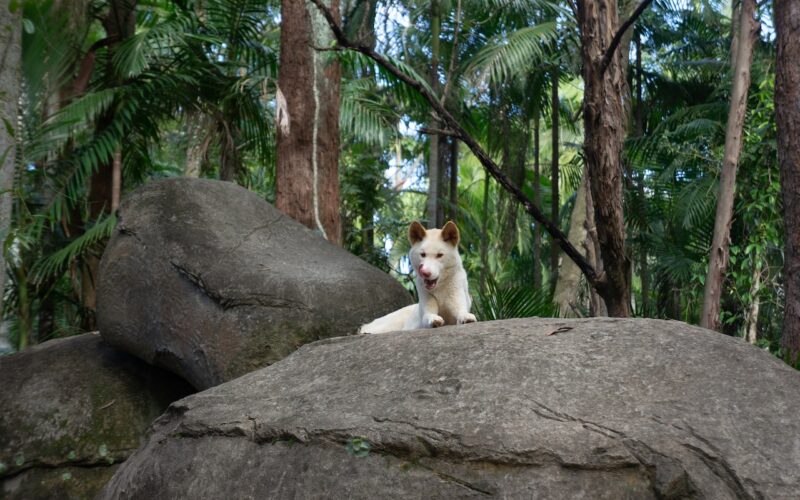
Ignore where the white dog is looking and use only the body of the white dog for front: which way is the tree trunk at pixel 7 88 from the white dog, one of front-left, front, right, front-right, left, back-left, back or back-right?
right

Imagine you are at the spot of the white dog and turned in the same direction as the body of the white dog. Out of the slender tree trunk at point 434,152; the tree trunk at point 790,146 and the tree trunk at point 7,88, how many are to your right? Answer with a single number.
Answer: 1

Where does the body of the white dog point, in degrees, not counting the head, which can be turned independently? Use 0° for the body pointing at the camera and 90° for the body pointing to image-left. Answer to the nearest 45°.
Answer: approximately 315°

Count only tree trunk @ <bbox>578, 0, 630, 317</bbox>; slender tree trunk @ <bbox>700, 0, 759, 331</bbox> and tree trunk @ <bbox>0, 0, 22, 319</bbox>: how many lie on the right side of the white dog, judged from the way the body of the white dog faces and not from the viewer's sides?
1

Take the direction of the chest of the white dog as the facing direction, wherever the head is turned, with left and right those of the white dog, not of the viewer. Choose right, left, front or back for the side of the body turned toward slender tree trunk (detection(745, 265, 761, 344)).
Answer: left

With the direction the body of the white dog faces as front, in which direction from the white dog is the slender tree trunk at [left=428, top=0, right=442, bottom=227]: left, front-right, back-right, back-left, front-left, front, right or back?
back-left

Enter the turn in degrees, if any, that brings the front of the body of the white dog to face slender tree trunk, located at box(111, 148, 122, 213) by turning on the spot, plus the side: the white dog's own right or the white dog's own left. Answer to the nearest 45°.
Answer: approximately 180°

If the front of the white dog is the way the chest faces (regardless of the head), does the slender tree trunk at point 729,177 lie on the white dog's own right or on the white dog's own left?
on the white dog's own left

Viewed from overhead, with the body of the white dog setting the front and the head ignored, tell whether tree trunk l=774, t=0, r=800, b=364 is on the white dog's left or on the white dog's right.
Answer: on the white dog's left

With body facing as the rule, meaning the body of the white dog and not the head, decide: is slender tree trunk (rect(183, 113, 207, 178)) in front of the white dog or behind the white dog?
behind
